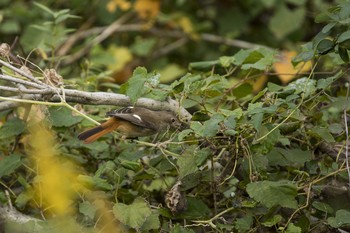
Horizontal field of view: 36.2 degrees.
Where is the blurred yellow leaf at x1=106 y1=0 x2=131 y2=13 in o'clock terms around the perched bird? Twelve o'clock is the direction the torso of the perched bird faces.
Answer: The blurred yellow leaf is roughly at 9 o'clock from the perched bird.

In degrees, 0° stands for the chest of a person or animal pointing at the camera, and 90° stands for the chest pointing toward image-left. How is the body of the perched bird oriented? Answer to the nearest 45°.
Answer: approximately 270°

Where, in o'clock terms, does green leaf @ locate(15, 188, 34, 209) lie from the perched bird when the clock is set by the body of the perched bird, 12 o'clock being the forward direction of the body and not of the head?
The green leaf is roughly at 6 o'clock from the perched bird.

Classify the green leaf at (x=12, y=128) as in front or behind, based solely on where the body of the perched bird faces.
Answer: behind

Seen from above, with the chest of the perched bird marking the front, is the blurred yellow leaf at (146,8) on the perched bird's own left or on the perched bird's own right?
on the perched bird's own left

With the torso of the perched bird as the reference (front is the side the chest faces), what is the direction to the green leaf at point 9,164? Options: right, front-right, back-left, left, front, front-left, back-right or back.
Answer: back
